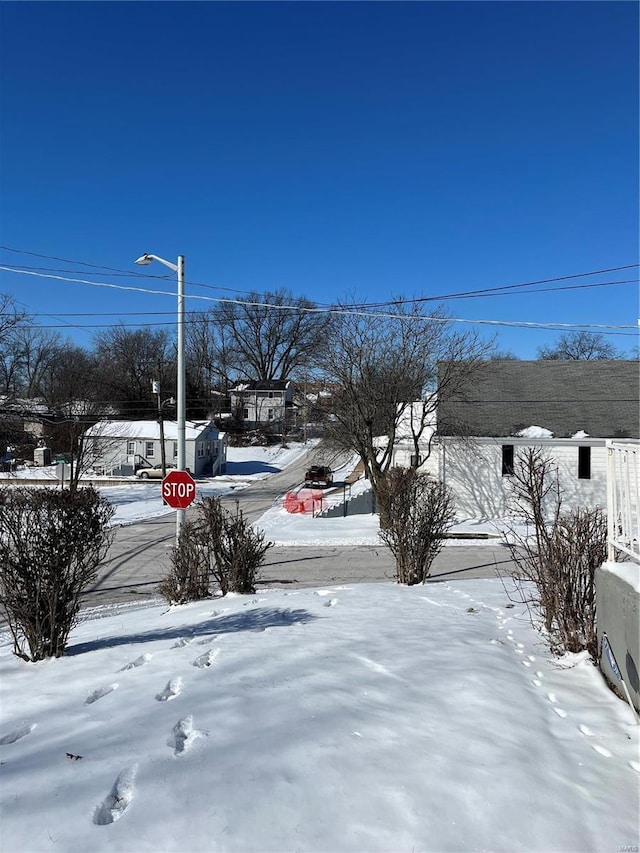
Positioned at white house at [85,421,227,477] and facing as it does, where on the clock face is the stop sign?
The stop sign is roughly at 12 o'clock from the white house.

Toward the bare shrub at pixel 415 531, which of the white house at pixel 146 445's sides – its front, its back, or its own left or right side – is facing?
front

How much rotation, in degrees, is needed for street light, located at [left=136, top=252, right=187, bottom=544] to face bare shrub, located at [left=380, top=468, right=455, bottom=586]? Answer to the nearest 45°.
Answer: approximately 135° to its left

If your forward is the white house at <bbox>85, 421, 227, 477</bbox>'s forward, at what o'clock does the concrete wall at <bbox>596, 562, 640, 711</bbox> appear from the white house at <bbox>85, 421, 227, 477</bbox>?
The concrete wall is roughly at 12 o'clock from the white house.

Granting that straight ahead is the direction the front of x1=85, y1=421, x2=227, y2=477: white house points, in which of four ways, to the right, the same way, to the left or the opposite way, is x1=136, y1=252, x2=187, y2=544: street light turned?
to the right

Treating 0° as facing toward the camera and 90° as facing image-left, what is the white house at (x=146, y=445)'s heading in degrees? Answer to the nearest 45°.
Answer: approximately 0°

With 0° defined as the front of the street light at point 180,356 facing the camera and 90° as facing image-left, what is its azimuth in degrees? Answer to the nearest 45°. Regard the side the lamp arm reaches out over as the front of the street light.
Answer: approximately 90°

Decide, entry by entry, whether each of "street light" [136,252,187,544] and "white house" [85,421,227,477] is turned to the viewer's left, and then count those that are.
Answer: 1

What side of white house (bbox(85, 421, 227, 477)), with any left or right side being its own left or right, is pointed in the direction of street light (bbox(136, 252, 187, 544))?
front

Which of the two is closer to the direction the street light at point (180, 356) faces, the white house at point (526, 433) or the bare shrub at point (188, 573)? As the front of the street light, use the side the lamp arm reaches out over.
the bare shrub

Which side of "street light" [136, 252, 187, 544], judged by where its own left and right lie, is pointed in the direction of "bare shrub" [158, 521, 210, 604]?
left
